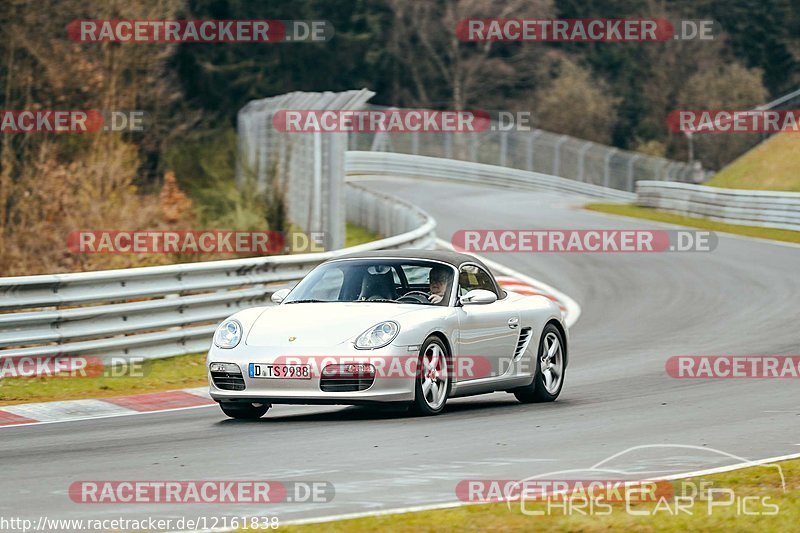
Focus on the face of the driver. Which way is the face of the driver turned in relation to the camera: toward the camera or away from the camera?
toward the camera

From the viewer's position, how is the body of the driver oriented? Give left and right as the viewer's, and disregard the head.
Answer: facing the viewer and to the left of the viewer

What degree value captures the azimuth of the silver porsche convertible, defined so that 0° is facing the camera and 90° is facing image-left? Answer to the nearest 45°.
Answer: approximately 45°

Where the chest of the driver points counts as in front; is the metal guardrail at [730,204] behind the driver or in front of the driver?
behind

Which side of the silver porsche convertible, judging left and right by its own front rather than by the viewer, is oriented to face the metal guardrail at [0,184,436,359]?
right

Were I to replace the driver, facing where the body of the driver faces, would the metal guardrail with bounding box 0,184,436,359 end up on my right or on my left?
on my right
